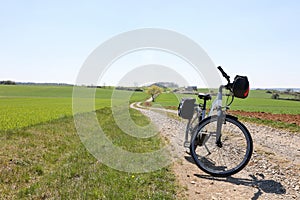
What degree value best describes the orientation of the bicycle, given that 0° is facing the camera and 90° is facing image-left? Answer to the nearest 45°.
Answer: approximately 315°
